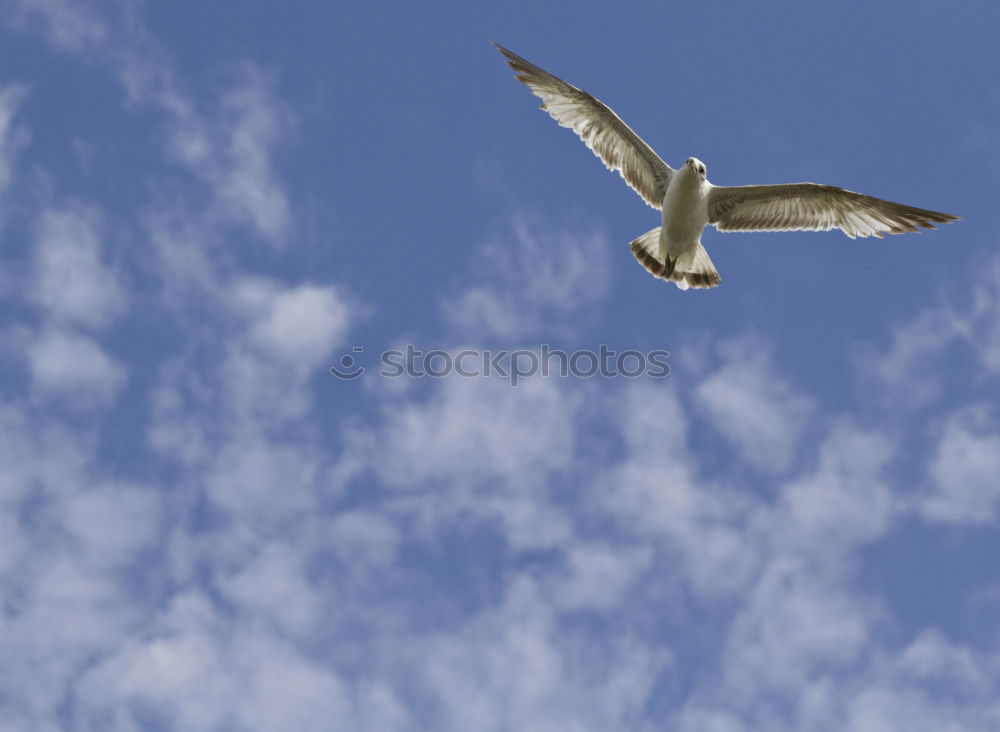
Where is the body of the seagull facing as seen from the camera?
toward the camera
